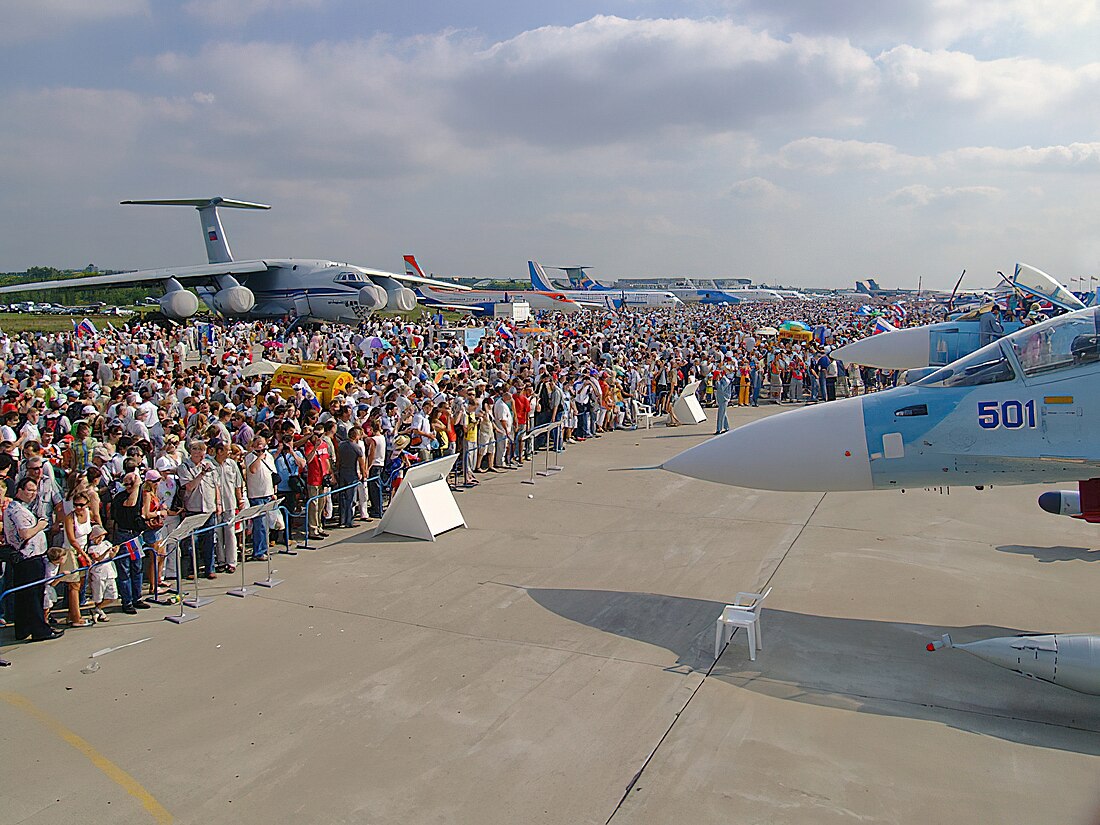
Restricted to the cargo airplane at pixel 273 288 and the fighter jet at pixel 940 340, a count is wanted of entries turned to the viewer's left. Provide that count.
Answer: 1

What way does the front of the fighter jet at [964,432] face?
to the viewer's left

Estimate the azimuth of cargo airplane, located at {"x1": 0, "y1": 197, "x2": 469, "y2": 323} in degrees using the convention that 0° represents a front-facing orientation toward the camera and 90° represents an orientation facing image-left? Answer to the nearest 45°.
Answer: approximately 315°

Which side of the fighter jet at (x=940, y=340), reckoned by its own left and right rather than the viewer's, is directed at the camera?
left

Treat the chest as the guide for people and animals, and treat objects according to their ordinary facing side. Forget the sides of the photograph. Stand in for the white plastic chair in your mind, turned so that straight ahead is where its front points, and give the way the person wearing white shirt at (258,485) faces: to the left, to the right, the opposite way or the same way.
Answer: the opposite way

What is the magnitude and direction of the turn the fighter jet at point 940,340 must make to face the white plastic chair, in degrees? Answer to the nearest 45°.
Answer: approximately 90° to its left

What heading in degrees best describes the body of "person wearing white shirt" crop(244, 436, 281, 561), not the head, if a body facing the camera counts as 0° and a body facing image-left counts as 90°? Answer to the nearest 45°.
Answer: approximately 315°

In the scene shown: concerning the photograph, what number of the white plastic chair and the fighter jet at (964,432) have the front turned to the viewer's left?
2

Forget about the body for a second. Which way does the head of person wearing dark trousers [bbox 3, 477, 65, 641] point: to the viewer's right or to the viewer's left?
to the viewer's right

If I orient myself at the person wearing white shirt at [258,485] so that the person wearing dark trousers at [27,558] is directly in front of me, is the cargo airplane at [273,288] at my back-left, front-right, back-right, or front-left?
back-right

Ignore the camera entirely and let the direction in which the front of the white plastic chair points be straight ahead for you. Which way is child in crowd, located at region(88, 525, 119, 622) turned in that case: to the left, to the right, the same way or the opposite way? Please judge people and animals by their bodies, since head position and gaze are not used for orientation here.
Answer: the opposite way
